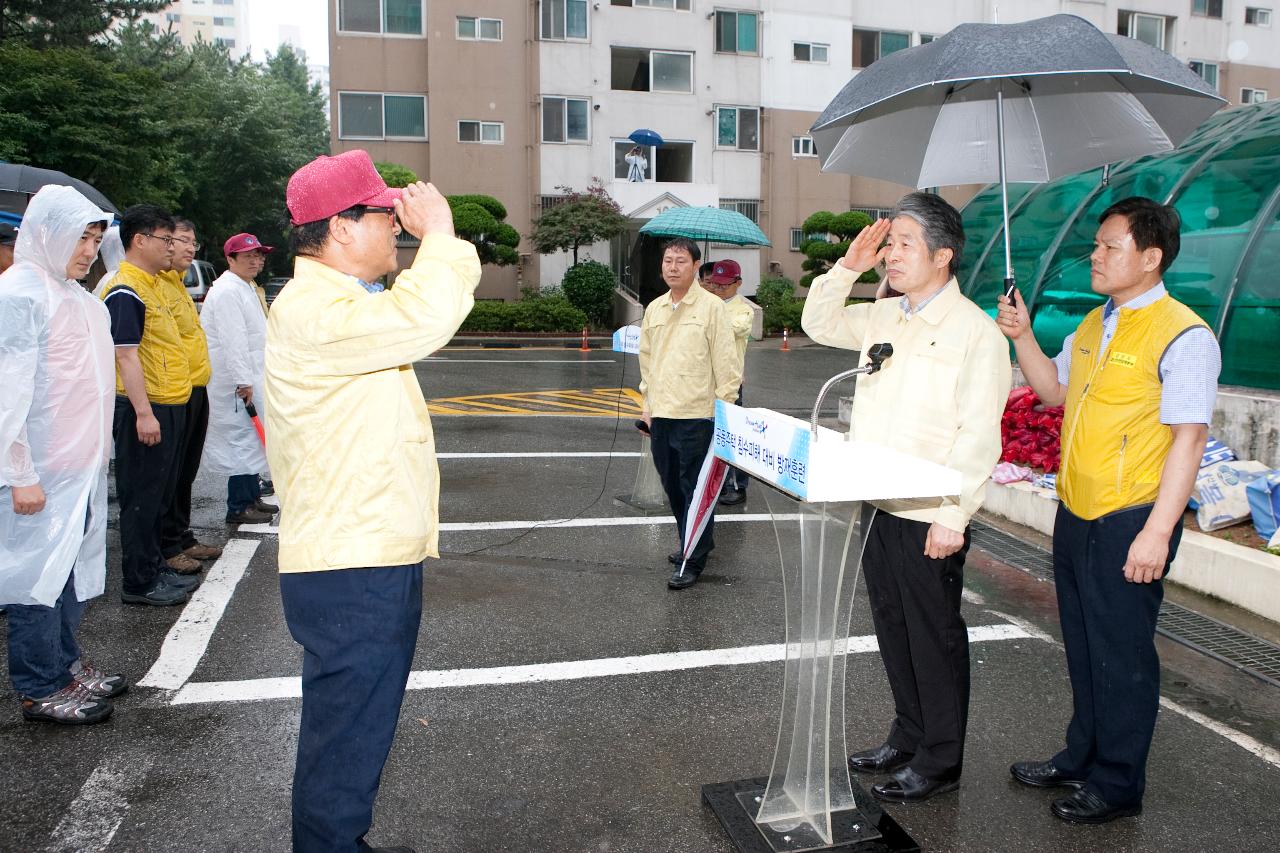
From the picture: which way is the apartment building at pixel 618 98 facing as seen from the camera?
toward the camera

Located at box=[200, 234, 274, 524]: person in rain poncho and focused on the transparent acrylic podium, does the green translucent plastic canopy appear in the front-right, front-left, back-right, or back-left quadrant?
front-left

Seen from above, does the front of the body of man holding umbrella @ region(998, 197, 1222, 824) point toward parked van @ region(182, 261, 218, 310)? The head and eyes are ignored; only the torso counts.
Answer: no

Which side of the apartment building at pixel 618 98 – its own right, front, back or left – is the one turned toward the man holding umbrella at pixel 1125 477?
front

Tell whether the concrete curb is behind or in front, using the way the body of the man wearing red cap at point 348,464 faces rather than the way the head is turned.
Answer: in front

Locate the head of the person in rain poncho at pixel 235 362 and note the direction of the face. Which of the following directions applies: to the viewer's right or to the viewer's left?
to the viewer's right

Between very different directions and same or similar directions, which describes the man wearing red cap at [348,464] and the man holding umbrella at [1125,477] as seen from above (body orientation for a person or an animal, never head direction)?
very different directions

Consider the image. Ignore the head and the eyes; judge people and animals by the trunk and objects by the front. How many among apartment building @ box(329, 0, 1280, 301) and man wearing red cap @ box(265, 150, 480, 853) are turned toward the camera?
1

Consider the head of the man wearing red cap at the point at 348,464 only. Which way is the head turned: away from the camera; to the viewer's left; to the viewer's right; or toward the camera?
to the viewer's right

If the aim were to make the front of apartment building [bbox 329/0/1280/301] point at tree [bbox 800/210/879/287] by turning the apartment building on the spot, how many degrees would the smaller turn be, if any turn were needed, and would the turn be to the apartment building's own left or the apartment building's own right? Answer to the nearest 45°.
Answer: approximately 45° to the apartment building's own left

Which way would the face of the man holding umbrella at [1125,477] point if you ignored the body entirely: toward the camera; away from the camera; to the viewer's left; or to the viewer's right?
to the viewer's left

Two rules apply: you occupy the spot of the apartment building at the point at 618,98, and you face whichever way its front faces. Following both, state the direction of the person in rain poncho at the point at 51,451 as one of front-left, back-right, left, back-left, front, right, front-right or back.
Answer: front

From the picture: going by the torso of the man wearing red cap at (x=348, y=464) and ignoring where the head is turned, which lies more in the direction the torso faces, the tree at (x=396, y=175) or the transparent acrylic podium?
the transparent acrylic podium

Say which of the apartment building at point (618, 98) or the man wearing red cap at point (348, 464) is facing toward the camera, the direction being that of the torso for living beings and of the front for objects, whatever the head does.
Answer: the apartment building

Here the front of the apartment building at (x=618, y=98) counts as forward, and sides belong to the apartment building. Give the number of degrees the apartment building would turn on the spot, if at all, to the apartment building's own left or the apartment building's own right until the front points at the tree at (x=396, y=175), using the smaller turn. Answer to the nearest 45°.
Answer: approximately 45° to the apartment building's own right

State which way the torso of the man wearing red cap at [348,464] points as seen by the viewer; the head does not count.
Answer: to the viewer's right

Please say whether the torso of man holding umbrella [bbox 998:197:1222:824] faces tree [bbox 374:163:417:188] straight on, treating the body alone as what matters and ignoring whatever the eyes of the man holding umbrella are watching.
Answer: no

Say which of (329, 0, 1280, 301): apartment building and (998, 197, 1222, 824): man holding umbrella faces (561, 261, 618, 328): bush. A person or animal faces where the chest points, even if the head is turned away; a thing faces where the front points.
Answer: the apartment building

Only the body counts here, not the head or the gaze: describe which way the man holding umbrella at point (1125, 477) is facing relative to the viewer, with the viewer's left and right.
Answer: facing the viewer and to the left of the viewer

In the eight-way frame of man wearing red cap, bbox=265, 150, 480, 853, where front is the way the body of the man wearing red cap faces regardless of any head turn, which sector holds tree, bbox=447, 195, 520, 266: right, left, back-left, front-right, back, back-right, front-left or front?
left
